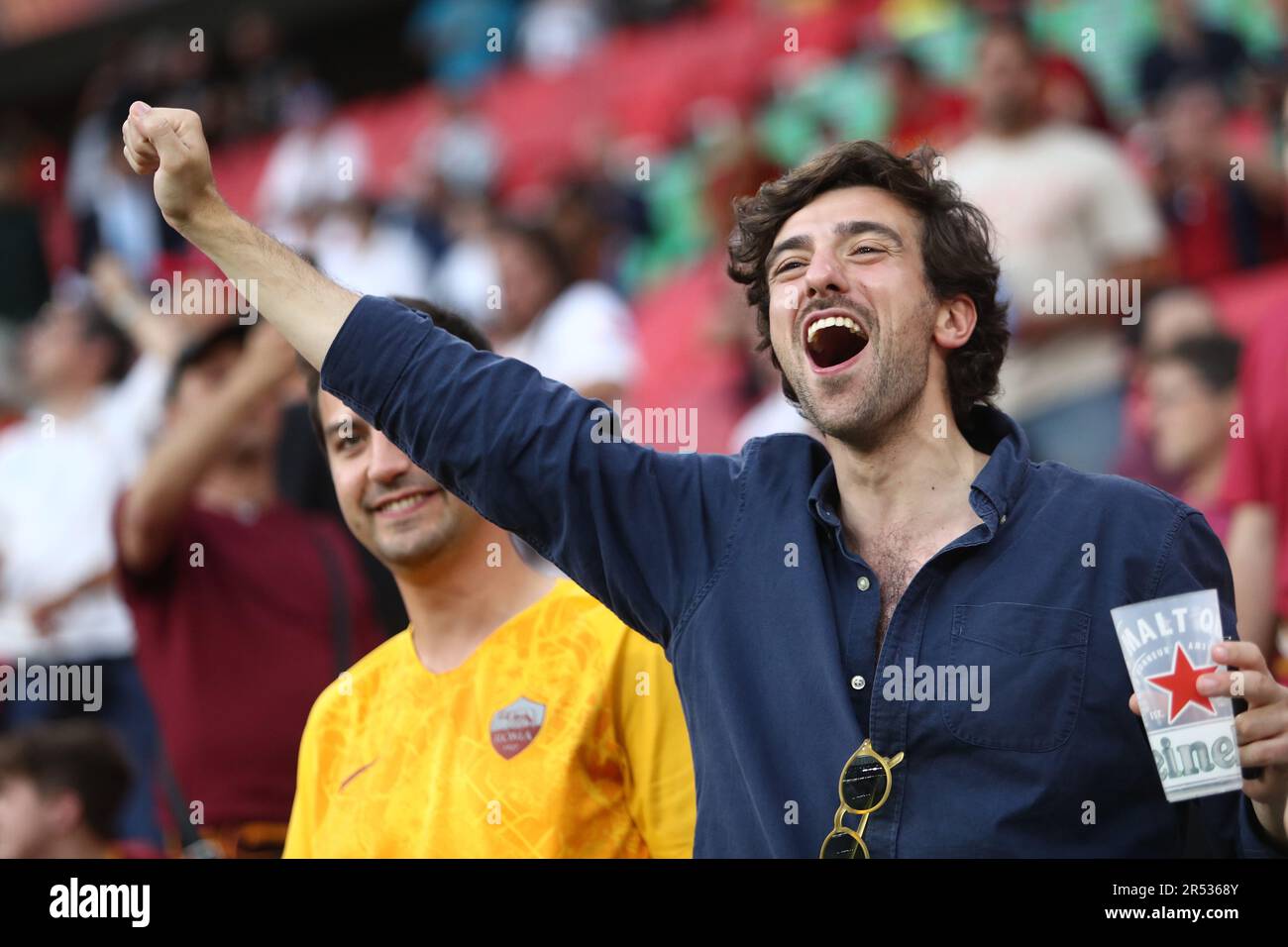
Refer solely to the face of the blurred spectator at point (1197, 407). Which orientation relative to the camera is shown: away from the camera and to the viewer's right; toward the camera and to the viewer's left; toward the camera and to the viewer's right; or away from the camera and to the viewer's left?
toward the camera and to the viewer's left

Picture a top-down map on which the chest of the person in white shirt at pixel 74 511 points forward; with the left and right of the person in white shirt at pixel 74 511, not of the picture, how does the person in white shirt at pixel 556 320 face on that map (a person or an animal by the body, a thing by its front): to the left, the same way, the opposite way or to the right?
the same way

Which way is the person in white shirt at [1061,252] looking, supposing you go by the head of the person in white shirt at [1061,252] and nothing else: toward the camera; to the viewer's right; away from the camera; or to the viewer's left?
toward the camera

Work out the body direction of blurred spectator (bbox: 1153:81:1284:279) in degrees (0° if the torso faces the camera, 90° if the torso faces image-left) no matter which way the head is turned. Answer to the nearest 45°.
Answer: approximately 45°

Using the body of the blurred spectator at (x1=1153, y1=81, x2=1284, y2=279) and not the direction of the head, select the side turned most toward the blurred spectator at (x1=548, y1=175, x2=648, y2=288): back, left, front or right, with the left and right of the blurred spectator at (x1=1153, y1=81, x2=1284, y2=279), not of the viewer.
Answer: right

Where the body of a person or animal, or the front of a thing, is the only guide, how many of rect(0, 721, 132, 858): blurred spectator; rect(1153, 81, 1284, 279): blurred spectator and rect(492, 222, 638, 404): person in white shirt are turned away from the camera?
0

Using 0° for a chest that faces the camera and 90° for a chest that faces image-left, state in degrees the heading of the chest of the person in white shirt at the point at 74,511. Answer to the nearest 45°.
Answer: approximately 45°

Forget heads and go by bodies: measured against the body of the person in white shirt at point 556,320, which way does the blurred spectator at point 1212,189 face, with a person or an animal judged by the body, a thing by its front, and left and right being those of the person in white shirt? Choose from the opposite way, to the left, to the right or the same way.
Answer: the same way

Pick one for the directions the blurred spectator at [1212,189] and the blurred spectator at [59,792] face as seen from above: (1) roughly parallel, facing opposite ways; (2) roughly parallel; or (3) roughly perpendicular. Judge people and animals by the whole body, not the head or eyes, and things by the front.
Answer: roughly parallel

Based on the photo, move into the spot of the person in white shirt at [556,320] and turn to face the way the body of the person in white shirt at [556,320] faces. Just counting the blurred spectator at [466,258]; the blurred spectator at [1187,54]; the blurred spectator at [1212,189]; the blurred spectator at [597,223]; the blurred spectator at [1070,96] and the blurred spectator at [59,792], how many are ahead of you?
1
